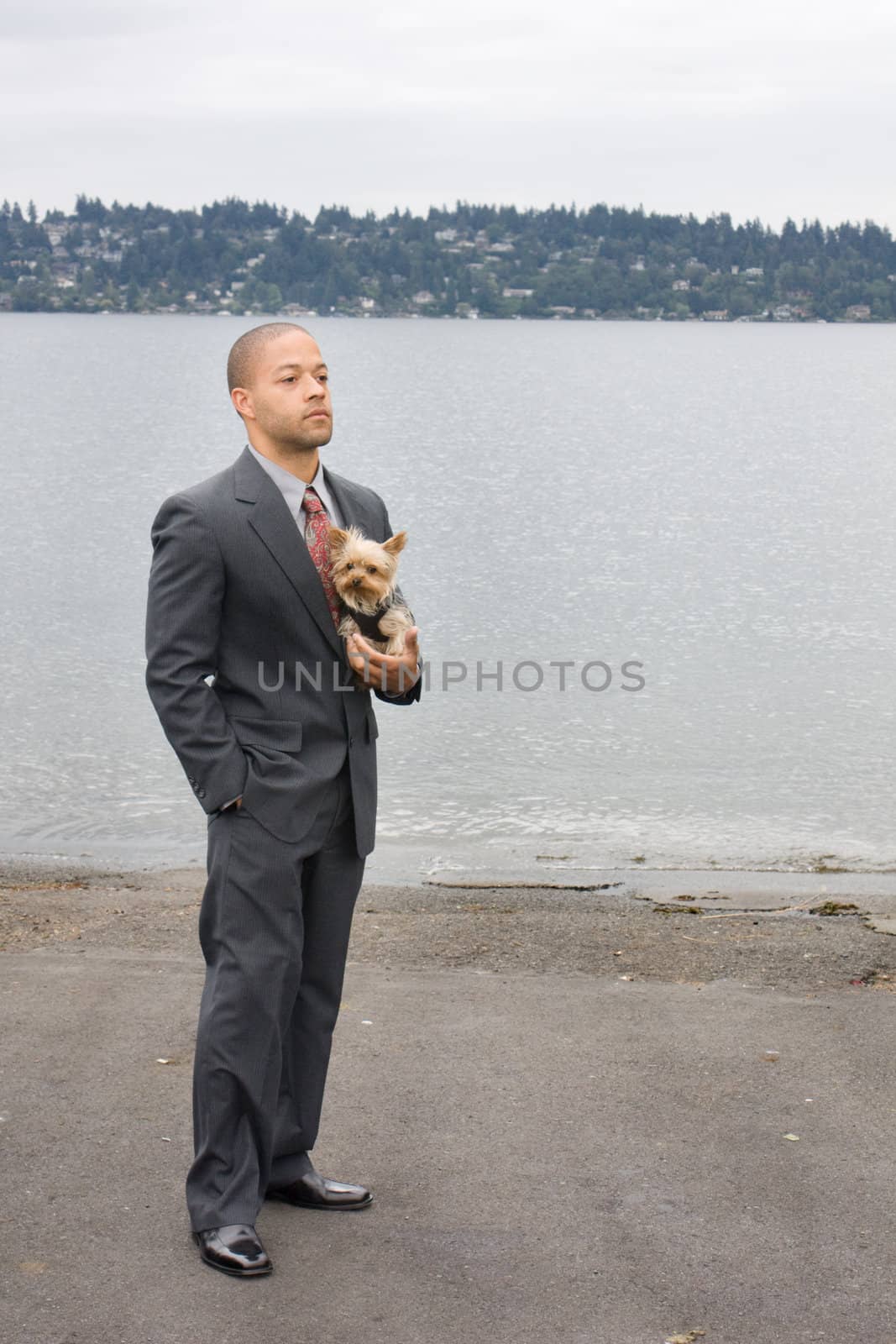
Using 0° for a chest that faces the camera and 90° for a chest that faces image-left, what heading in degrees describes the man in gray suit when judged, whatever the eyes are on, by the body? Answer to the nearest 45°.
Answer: approximately 315°
